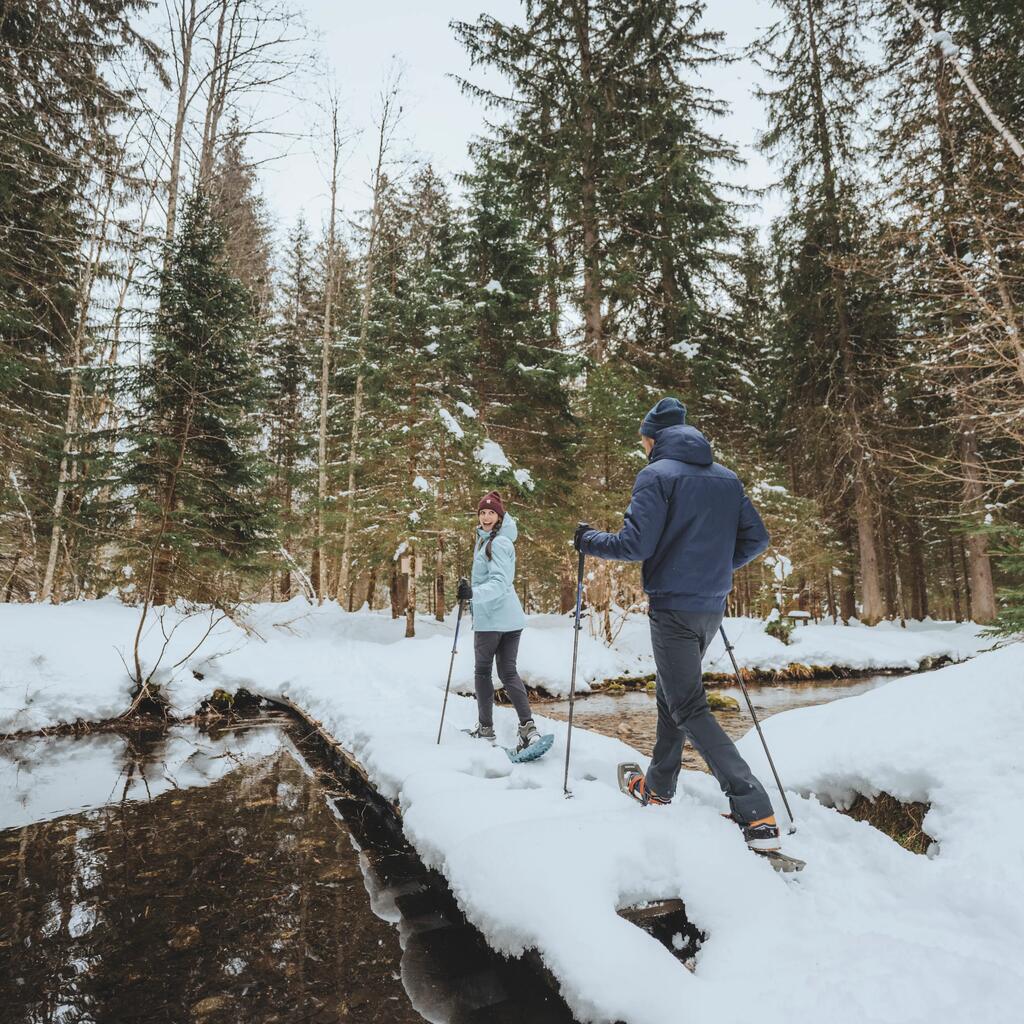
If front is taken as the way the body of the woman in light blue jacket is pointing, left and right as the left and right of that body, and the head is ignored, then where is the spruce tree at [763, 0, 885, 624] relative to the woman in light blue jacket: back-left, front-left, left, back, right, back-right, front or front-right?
back-right

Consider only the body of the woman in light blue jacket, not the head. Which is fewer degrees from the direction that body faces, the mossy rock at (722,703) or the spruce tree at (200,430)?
the spruce tree

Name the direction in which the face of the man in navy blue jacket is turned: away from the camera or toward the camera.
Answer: away from the camera

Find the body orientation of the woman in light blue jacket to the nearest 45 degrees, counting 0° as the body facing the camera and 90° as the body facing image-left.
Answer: approximately 90°

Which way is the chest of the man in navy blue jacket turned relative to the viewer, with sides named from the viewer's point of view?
facing away from the viewer and to the left of the viewer
